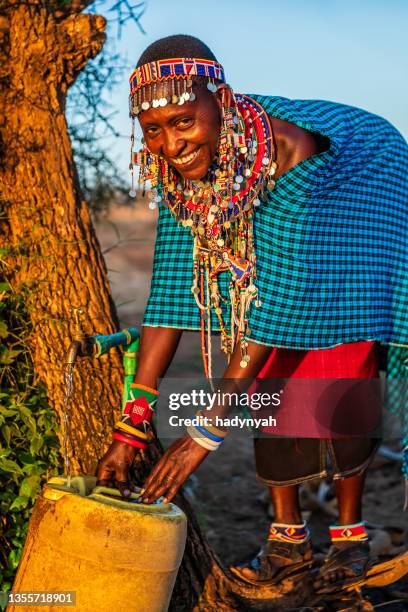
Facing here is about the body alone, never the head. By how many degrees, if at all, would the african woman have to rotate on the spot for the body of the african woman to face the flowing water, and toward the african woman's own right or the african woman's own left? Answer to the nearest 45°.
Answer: approximately 45° to the african woman's own right

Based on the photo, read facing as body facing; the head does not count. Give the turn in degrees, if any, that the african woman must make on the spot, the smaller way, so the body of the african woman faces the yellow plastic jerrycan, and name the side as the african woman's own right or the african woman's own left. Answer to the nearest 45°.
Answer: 0° — they already face it

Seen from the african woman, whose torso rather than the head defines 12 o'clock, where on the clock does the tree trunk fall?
The tree trunk is roughly at 2 o'clock from the african woman.

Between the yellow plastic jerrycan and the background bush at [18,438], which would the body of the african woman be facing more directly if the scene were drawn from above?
the yellow plastic jerrycan

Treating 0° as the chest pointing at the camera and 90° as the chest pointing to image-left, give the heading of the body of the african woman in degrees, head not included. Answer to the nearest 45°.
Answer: approximately 45°

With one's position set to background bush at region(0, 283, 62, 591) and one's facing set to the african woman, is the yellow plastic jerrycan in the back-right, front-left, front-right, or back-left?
front-right

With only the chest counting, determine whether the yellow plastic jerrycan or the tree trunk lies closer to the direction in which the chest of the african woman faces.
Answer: the yellow plastic jerrycan

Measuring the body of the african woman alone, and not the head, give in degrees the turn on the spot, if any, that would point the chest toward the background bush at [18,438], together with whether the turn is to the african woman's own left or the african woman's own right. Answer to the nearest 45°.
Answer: approximately 45° to the african woman's own right
